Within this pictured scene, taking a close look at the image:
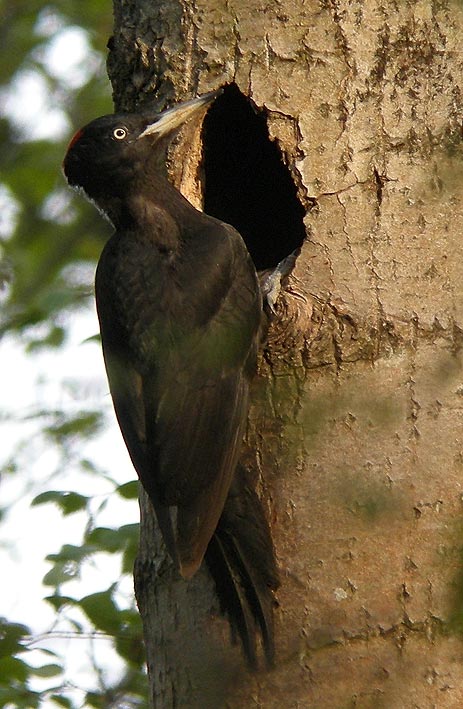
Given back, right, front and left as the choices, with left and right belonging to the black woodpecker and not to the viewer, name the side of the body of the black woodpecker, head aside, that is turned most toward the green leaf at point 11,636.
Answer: left

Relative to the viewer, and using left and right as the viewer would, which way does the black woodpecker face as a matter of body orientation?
facing away from the viewer and to the right of the viewer
